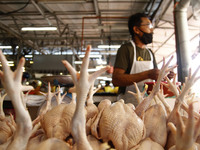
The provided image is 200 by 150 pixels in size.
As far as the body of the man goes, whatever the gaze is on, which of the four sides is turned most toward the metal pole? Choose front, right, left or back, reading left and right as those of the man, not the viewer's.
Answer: left

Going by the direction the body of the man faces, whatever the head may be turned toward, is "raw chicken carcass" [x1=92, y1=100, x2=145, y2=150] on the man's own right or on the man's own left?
on the man's own right

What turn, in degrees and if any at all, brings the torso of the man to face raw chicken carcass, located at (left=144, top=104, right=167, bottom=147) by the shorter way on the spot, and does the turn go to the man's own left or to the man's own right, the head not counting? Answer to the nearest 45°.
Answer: approximately 45° to the man's own right

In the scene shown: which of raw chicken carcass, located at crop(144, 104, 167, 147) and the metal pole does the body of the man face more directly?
the raw chicken carcass

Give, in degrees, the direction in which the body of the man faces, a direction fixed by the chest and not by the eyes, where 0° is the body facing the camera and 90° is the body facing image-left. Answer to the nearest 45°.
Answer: approximately 315°
